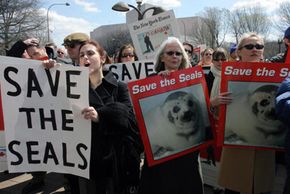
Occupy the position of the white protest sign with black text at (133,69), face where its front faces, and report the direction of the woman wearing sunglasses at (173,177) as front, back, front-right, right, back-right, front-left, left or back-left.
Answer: front

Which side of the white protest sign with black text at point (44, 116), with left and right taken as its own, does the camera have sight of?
front

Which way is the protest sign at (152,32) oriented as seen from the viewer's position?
toward the camera

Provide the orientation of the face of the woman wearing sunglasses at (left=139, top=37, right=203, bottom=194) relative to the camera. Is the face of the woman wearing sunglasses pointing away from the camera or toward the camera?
toward the camera

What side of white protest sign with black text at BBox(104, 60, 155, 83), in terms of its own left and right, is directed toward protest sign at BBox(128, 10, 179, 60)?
back

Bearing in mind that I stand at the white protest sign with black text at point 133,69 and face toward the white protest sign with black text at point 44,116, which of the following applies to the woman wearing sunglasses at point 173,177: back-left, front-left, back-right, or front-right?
front-left

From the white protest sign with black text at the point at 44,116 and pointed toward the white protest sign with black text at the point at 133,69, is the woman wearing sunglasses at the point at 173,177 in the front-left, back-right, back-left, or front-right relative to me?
front-right

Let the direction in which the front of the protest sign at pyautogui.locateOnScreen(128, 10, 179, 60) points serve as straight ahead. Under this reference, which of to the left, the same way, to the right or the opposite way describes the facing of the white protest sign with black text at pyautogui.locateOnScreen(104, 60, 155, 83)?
the same way

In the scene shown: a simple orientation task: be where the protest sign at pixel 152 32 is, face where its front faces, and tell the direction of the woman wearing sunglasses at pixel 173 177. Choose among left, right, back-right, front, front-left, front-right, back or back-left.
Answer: front

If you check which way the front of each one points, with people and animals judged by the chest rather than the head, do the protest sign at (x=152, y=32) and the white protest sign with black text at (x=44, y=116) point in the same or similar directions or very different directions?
same or similar directions

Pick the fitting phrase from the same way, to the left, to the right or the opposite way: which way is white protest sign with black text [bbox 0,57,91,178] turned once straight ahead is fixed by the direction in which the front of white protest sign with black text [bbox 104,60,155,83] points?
the same way

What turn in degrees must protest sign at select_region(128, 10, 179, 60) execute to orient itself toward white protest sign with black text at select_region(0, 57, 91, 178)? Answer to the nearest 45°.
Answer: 0° — it already faces it

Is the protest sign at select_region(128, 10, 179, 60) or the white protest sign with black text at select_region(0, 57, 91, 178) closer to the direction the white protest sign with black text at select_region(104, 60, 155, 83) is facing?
the white protest sign with black text

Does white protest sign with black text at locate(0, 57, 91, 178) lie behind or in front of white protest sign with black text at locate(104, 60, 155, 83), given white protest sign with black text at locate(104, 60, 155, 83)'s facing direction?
in front
